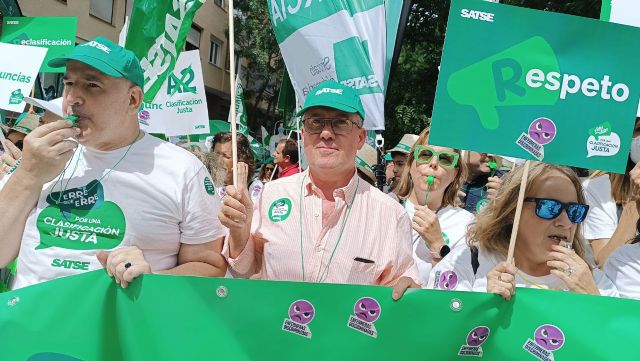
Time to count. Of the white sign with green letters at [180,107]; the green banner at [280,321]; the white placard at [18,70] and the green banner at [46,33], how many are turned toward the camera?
4

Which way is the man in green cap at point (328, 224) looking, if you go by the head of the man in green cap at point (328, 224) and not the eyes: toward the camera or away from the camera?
toward the camera

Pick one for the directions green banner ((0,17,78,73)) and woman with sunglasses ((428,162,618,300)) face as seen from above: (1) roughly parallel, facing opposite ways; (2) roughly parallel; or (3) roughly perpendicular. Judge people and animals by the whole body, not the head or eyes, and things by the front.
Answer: roughly parallel

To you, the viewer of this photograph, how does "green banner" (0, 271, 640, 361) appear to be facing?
facing the viewer

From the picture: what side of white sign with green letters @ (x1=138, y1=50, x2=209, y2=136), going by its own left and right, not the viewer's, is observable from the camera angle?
front

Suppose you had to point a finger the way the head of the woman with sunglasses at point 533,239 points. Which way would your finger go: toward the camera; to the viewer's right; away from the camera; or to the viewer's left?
toward the camera

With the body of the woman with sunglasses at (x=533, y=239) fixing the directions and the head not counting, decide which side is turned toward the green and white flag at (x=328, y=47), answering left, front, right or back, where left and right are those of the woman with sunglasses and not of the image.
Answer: back

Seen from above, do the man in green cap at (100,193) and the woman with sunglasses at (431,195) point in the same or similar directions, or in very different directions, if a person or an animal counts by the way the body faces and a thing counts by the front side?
same or similar directions

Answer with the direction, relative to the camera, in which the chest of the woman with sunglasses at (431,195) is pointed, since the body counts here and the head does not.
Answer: toward the camera

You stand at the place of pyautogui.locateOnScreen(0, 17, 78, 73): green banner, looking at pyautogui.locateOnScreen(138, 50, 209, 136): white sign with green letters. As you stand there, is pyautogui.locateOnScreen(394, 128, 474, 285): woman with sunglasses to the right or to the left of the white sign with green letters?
right

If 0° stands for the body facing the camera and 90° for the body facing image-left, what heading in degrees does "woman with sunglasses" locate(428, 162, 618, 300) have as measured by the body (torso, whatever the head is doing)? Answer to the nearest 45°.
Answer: approximately 315°

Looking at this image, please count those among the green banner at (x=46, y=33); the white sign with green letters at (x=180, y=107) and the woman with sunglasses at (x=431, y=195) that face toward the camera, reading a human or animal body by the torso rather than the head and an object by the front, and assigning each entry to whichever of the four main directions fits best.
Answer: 3
